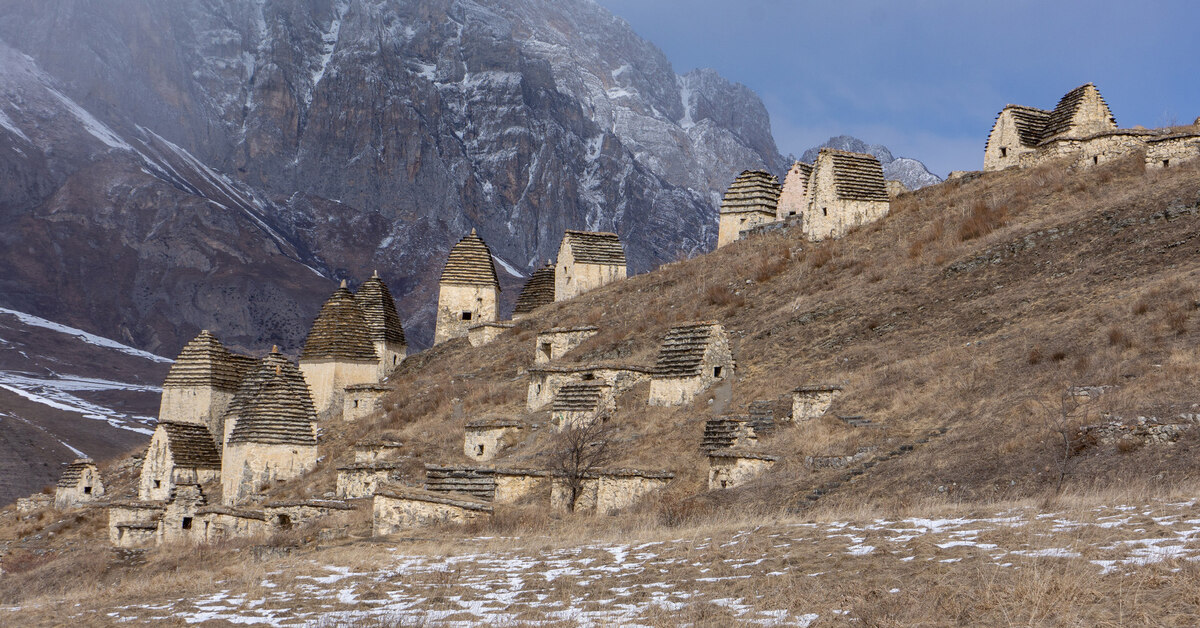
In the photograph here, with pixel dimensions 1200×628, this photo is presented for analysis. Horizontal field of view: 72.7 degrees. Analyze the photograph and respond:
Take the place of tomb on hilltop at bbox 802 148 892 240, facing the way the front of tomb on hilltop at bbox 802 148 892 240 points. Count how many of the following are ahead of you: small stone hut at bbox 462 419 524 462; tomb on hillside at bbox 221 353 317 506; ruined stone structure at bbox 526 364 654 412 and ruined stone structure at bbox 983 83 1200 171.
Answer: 3

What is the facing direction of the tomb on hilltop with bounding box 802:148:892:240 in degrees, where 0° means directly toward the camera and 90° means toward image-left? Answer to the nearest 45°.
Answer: approximately 45°

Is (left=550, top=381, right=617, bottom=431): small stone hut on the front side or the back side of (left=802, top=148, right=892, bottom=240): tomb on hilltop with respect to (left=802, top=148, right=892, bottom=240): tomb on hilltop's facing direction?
on the front side

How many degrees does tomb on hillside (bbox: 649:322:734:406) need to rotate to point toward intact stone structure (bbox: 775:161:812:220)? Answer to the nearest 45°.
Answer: approximately 135° to its left

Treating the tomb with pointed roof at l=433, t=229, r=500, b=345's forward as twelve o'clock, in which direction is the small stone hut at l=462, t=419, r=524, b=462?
The small stone hut is roughly at 12 o'clock from the tomb with pointed roof.

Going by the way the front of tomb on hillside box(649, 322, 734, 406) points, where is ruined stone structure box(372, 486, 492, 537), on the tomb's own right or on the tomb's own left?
on the tomb's own right

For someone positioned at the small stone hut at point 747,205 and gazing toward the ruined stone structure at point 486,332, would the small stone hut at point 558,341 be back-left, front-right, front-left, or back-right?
front-left

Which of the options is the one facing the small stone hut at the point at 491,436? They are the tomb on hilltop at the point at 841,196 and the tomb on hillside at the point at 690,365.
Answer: the tomb on hilltop at the point at 841,196

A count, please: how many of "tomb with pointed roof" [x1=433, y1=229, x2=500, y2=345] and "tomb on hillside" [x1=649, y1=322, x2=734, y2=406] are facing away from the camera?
0

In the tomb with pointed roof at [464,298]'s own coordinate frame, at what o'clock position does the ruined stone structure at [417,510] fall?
The ruined stone structure is roughly at 12 o'clock from the tomb with pointed roof.

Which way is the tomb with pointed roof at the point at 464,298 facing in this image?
toward the camera

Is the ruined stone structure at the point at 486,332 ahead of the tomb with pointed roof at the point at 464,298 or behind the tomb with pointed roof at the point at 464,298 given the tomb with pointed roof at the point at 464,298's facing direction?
ahead
